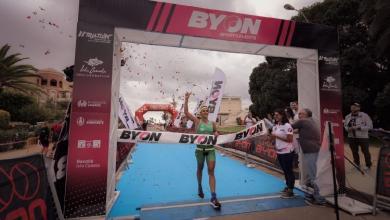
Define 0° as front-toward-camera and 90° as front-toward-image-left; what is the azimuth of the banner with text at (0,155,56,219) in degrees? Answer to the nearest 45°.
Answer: approximately 0°

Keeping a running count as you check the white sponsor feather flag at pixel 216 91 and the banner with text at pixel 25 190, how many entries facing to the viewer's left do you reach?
0

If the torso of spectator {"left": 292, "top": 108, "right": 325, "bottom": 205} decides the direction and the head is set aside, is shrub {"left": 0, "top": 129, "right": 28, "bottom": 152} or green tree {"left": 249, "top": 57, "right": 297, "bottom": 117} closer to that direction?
the shrub

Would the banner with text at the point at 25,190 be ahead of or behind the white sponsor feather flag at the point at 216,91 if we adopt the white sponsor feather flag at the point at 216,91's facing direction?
ahead

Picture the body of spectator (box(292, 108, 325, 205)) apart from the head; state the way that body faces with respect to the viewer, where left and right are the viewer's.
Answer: facing to the left of the viewer

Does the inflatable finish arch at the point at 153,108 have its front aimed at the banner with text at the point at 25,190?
yes

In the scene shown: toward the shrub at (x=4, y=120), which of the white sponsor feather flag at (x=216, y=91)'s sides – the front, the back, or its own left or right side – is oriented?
right

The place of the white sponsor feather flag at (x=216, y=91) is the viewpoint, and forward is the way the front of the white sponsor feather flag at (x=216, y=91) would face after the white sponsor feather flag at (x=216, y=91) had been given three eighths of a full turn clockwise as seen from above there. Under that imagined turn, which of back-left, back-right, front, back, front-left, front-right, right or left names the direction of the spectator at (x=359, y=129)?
back

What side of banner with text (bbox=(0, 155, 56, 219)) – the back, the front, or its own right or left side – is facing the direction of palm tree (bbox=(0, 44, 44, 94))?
back

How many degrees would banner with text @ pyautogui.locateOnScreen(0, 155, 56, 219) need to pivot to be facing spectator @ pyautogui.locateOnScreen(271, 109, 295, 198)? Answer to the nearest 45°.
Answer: approximately 90° to its left

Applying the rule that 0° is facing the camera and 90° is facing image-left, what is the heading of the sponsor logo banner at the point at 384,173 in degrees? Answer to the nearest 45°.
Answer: approximately 45°

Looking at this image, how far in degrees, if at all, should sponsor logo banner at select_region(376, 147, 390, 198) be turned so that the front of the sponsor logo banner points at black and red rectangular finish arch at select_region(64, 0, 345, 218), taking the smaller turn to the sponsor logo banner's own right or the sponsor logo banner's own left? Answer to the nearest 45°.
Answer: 0° — it already faces it
